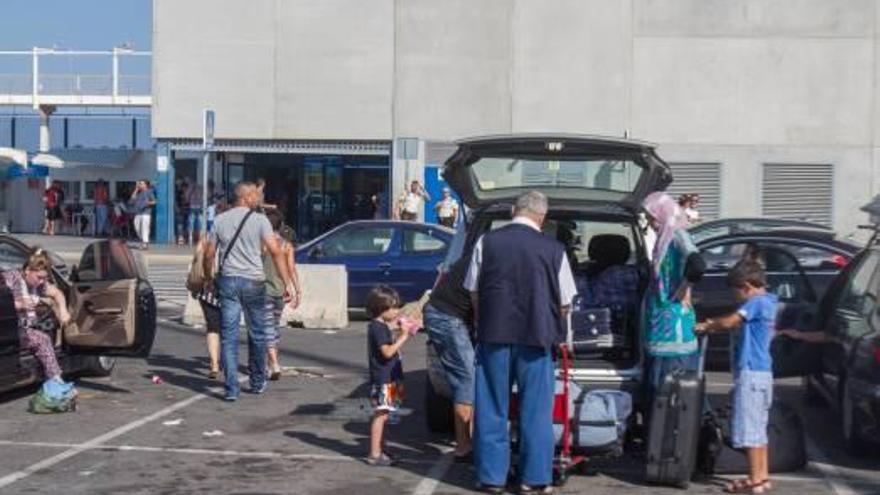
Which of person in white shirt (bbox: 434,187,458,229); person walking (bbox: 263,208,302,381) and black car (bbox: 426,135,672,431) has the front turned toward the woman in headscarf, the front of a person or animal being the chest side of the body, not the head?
the person in white shirt

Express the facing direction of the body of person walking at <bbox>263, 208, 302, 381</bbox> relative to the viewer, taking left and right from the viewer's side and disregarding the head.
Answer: facing away from the viewer

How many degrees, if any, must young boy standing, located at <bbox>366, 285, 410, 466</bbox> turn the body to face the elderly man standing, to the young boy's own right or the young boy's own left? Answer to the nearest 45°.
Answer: approximately 45° to the young boy's own right

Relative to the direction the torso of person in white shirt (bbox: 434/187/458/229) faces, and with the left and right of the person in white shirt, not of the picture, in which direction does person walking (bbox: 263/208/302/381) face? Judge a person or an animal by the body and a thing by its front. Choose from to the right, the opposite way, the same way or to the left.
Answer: the opposite way

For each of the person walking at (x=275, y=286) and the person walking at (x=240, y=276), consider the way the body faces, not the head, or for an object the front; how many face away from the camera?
2

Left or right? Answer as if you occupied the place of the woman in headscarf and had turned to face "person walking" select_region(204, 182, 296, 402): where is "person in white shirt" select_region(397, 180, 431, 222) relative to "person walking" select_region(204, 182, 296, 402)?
right

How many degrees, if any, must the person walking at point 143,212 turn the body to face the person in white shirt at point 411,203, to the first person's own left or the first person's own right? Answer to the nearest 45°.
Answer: approximately 45° to the first person's own left
